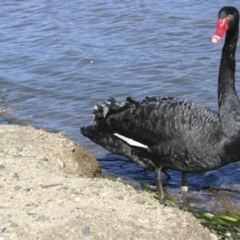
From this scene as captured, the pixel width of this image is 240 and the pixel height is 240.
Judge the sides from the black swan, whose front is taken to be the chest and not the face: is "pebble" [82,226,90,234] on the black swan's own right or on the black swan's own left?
on the black swan's own right

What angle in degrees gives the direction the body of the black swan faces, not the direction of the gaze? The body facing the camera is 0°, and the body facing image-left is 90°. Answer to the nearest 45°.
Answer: approximately 270°
